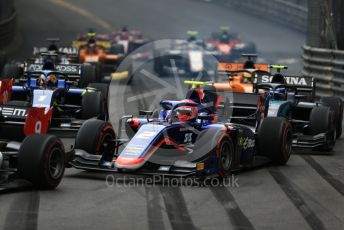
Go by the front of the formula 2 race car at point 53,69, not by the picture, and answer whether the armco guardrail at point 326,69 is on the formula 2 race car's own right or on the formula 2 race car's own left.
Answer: on the formula 2 race car's own left

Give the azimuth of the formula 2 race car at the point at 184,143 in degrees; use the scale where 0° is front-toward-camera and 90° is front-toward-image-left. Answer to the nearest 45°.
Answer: approximately 45°

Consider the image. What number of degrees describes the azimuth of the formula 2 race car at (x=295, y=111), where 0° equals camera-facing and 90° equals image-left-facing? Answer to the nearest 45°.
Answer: approximately 45°

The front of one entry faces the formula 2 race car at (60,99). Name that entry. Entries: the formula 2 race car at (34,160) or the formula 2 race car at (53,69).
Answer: the formula 2 race car at (53,69)

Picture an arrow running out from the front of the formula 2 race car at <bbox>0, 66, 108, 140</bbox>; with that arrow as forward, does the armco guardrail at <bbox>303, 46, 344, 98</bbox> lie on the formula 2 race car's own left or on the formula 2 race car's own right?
on the formula 2 race car's own left

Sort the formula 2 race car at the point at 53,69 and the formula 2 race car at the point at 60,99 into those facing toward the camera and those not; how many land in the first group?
2

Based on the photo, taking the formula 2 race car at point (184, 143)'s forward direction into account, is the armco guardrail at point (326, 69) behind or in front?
behind

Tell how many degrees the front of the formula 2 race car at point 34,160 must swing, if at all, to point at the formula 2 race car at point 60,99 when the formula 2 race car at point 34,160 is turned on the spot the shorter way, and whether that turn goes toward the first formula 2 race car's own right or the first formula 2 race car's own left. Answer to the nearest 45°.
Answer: approximately 135° to the first formula 2 race car's own right
